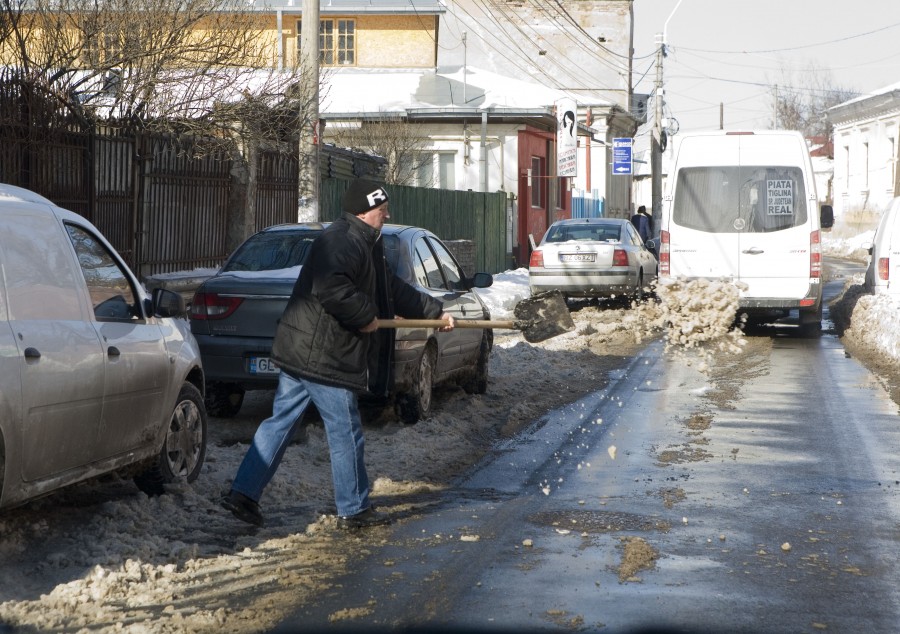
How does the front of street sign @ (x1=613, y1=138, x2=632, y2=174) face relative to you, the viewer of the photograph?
facing the viewer

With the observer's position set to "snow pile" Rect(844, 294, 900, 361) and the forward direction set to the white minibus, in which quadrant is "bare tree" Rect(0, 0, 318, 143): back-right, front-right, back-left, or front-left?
front-left

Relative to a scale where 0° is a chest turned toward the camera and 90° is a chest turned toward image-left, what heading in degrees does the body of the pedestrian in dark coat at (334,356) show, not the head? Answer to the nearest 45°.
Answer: approximately 270°

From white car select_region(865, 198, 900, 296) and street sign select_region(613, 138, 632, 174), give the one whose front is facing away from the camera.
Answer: the white car

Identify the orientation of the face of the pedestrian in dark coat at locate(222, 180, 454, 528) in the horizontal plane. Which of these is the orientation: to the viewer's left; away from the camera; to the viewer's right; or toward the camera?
to the viewer's right

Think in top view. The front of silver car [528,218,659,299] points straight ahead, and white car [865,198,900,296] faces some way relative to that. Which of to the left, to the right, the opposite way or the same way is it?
the same way

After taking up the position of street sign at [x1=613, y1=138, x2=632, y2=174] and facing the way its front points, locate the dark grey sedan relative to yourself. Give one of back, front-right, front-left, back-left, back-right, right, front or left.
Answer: front

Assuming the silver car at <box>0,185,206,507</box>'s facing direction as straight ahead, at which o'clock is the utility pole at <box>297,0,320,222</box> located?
The utility pole is roughly at 11 o'clock from the silver car.

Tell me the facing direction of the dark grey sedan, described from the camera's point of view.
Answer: facing away from the viewer and to the right of the viewer

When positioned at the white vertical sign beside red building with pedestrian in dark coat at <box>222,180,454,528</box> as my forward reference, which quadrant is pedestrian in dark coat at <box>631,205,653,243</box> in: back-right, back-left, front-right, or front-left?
back-left

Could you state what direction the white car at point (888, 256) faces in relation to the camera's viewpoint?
facing away from the viewer

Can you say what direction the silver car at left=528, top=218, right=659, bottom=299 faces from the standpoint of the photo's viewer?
facing away from the viewer

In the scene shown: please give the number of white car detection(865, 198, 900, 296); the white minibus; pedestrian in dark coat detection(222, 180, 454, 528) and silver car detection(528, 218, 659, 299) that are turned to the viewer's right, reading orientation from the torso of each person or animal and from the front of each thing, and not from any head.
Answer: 1
